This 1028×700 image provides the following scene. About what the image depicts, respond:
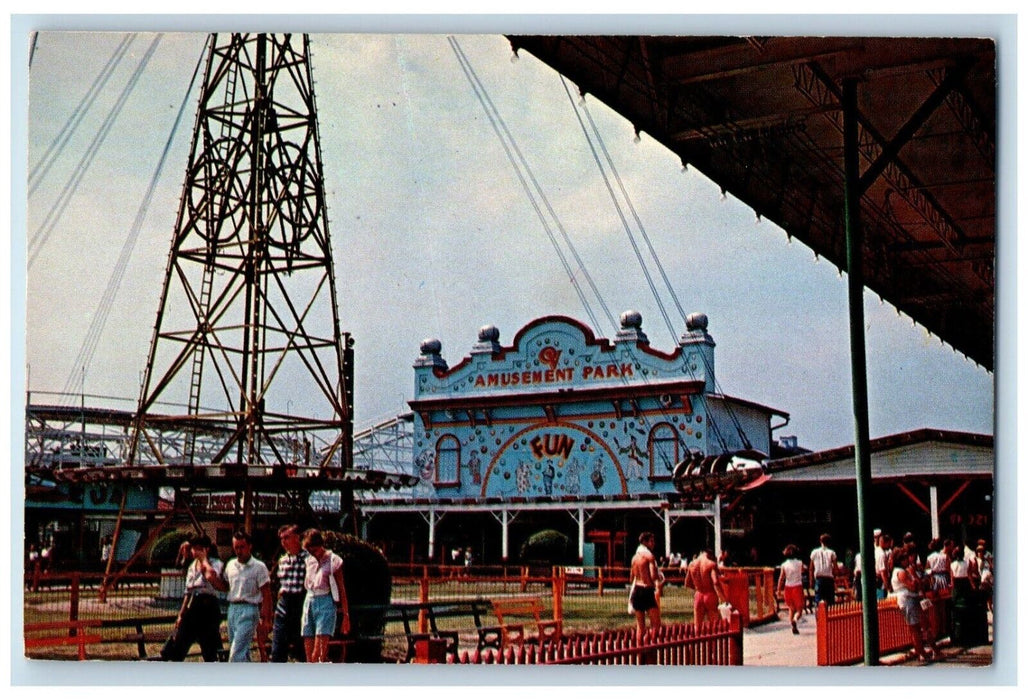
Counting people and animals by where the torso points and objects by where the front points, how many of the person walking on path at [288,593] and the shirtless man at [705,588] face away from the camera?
1

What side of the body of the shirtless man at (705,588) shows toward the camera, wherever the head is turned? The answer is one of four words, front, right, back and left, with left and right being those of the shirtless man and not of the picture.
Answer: back

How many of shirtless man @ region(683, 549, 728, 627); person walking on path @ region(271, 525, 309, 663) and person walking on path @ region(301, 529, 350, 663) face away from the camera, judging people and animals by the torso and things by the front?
1

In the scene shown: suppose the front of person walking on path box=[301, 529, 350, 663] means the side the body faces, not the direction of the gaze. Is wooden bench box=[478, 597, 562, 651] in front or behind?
behind

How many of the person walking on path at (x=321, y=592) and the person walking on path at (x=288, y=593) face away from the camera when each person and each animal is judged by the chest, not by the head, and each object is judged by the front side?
0

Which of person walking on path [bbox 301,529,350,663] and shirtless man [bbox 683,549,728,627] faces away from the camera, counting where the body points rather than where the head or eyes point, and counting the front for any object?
the shirtless man

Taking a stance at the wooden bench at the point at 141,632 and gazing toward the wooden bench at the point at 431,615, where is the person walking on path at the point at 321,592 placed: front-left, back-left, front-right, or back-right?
front-right

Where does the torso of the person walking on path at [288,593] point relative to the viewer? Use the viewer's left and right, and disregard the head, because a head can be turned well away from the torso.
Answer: facing the viewer and to the right of the viewer

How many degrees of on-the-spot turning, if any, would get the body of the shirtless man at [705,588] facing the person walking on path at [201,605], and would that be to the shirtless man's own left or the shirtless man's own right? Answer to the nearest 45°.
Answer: approximately 135° to the shirtless man's own left

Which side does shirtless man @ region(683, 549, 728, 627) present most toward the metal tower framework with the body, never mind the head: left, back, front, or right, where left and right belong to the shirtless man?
left

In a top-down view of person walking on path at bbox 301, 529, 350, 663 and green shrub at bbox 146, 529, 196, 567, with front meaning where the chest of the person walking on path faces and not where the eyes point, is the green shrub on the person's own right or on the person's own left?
on the person's own right
